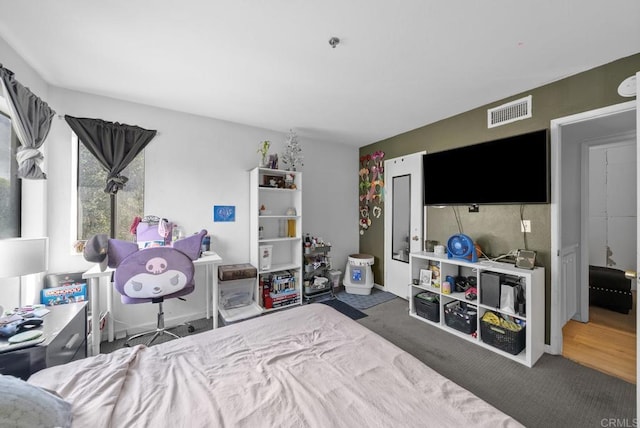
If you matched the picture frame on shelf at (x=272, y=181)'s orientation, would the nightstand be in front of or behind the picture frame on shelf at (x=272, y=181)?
in front

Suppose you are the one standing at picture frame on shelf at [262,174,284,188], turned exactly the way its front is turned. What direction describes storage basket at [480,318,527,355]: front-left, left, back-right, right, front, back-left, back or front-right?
front-left

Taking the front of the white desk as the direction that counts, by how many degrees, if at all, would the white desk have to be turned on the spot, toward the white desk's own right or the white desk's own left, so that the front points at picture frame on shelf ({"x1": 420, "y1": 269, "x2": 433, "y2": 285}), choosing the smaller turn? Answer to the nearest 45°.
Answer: approximately 45° to the white desk's own left

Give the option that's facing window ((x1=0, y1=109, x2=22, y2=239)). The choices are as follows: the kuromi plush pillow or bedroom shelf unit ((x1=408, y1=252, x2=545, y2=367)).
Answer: the bedroom shelf unit

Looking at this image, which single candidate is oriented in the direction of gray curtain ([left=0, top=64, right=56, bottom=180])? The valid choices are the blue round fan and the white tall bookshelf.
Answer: the blue round fan

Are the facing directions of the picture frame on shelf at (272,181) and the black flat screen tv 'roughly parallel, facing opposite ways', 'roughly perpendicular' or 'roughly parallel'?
roughly perpendicular

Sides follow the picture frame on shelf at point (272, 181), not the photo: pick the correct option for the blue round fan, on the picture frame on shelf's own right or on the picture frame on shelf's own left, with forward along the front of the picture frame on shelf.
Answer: on the picture frame on shelf's own left

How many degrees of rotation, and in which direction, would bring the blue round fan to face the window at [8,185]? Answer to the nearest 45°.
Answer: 0° — it already faces it

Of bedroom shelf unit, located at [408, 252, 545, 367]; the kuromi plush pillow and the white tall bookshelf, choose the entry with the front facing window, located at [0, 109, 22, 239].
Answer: the bedroom shelf unit

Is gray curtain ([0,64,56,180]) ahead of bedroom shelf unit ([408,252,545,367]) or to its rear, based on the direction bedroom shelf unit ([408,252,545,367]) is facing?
ahead

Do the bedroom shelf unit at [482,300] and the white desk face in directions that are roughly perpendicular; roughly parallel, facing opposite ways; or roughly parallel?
roughly perpendicular

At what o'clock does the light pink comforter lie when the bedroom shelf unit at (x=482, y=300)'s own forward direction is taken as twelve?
The light pink comforter is roughly at 11 o'clock from the bedroom shelf unit.
